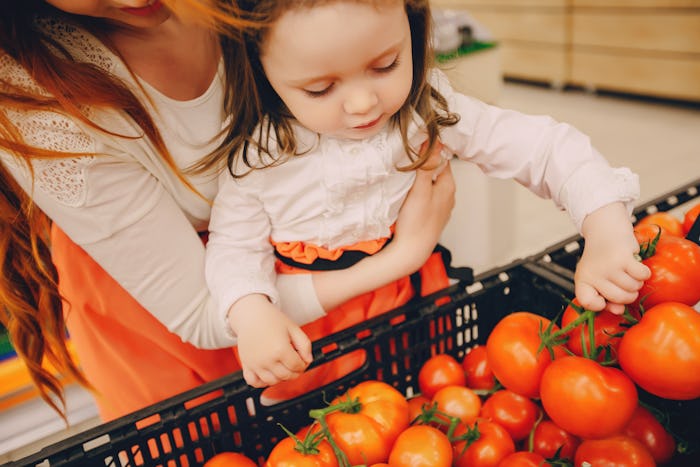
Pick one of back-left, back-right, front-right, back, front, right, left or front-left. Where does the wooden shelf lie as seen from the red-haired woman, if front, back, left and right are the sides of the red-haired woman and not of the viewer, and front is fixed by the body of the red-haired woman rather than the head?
left

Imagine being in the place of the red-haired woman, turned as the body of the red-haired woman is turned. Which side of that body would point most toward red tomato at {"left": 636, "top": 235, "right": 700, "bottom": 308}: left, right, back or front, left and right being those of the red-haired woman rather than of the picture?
front

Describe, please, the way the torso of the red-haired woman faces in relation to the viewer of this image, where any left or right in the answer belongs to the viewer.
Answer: facing the viewer and to the right of the viewer

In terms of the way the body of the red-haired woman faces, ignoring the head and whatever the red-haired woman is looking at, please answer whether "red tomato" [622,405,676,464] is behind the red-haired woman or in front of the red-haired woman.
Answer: in front

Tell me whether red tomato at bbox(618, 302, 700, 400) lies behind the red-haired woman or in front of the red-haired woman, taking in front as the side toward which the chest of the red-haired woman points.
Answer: in front

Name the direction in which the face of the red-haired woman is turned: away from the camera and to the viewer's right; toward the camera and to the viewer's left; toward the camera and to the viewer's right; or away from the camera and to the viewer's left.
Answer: toward the camera and to the viewer's right
